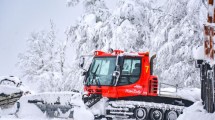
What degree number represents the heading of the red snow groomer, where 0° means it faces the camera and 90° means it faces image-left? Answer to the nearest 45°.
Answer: approximately 45°
